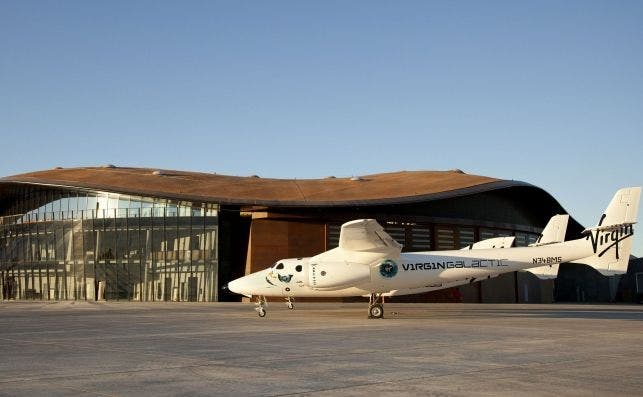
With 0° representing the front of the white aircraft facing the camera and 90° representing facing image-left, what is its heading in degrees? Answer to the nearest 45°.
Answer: approximately 90°
